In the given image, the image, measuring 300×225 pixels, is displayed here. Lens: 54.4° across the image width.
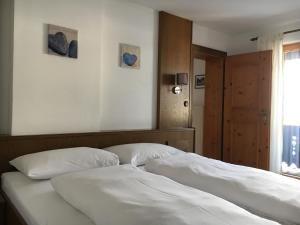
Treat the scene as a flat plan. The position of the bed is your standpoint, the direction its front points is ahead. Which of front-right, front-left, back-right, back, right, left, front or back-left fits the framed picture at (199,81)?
left

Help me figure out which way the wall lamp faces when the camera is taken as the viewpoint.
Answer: facing the viewer and to the right of the viewer

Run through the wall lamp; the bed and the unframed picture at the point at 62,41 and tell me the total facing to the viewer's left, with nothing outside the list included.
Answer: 0

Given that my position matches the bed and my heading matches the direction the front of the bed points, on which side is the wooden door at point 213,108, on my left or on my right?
on my left

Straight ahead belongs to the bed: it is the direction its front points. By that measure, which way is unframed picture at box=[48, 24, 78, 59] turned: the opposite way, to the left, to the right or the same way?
the same way

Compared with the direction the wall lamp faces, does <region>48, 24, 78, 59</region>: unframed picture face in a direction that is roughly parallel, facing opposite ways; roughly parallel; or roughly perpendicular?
roughly parallel

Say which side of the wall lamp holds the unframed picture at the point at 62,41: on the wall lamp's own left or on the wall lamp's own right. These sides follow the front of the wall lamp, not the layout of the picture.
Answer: on the wall lamp's own right

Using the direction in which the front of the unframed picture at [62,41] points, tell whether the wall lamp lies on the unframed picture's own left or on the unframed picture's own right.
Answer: on the unframed picture's own left

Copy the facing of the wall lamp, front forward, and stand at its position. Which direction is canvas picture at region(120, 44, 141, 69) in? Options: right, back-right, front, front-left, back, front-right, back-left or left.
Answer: right

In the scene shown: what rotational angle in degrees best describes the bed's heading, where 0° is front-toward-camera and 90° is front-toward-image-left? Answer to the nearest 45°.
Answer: approximately 315°

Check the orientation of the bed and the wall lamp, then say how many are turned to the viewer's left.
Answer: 0
